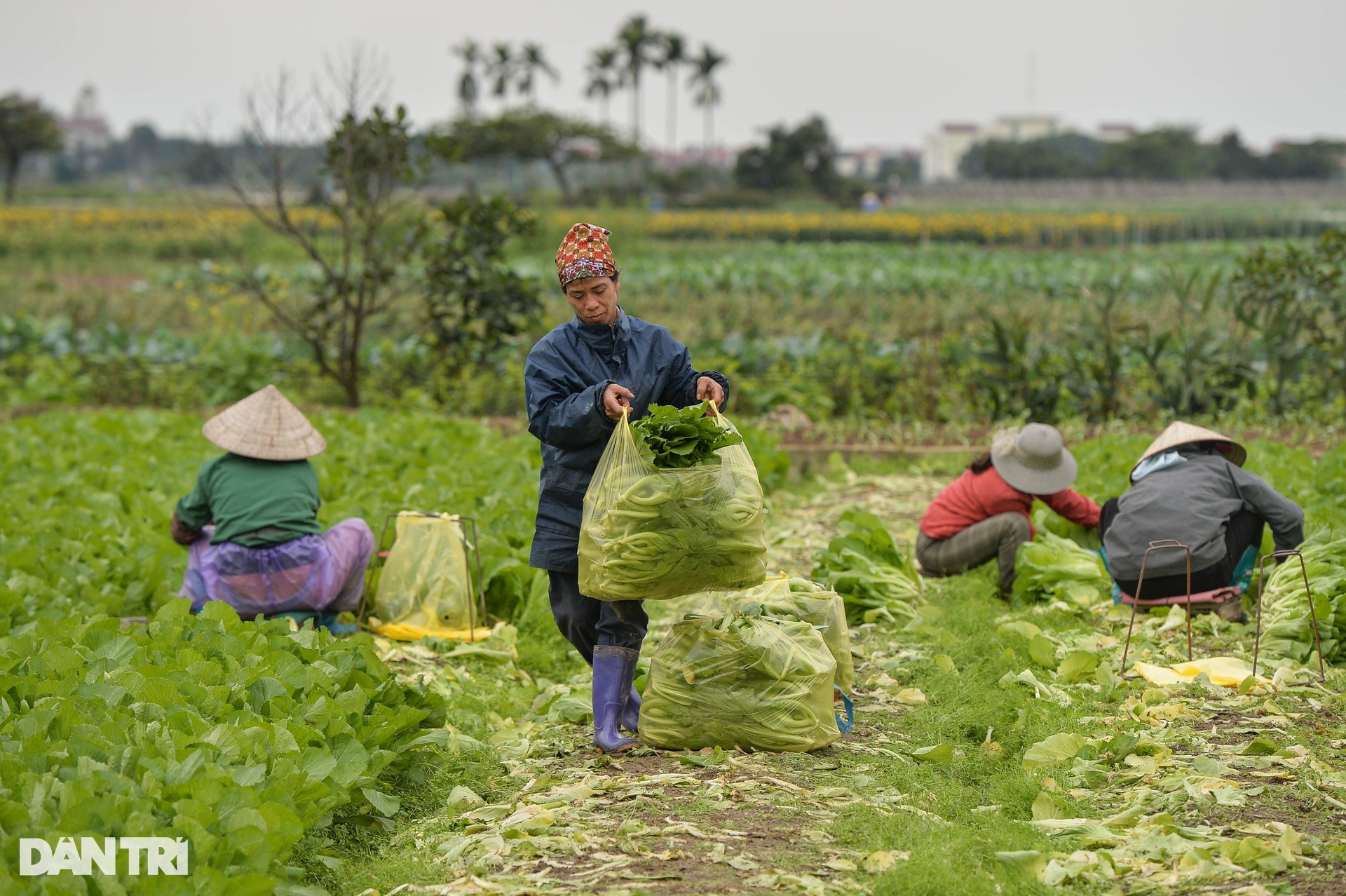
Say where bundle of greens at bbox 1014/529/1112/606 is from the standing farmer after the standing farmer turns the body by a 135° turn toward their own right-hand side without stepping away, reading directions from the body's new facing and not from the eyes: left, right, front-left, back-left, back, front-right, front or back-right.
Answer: back-right

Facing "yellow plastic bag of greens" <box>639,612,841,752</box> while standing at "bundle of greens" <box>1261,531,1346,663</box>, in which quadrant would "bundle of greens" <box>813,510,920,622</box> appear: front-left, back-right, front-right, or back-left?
front-right

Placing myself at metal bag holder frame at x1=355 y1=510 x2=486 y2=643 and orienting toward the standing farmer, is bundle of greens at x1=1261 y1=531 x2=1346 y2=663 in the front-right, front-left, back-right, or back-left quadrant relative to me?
front-left

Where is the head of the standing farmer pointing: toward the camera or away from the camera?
toward the camera

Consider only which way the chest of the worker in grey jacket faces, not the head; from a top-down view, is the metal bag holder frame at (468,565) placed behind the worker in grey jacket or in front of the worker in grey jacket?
behind

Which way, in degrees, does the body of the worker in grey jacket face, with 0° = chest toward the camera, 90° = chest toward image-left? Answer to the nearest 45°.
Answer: approximately 225°

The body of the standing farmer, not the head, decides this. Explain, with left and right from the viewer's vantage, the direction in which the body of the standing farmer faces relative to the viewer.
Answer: facing the viewer and to the right of the viewer

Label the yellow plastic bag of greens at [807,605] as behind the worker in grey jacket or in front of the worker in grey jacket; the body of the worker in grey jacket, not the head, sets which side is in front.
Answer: behind

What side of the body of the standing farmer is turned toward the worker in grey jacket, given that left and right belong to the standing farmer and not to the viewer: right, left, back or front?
left

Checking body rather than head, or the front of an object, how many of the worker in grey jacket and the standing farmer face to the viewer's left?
0

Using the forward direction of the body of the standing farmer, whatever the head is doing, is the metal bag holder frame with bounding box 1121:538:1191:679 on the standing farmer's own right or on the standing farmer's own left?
on the standing farmer's own left
